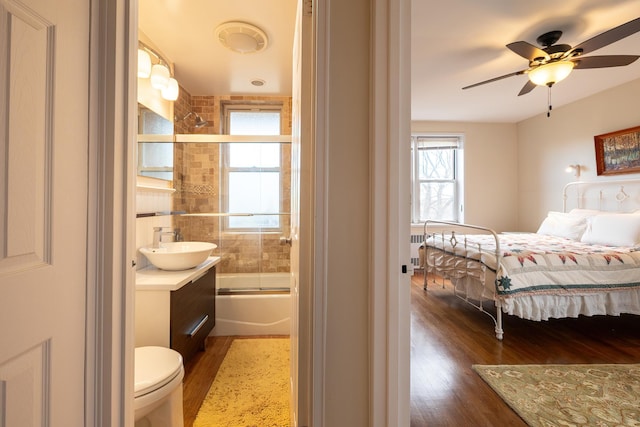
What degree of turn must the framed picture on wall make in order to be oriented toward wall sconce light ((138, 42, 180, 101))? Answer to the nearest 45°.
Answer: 0° — it already faces it

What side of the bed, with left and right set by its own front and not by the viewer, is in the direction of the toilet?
front

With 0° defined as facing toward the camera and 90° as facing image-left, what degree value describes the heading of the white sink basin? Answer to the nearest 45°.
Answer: approximately 270°

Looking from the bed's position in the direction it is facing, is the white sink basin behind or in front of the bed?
in front

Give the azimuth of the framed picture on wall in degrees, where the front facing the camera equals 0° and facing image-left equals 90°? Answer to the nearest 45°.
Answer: approximately 45°

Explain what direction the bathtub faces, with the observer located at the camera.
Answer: facing the viewer

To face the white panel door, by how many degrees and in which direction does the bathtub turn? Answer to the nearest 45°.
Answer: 0° — it already faces it

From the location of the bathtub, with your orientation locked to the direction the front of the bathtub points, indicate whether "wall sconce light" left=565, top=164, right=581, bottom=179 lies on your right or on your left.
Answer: on your left

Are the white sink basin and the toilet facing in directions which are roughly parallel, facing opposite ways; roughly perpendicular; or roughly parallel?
roughly parallel

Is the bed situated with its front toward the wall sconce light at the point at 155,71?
yes

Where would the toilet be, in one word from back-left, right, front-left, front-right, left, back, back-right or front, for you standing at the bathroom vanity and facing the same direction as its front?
right

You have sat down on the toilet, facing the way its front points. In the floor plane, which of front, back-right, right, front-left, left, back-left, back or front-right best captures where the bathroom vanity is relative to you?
left

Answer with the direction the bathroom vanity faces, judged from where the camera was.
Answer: facing to the right of the viewer

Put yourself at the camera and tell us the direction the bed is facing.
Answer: facing the viewer and to the left of the viewer

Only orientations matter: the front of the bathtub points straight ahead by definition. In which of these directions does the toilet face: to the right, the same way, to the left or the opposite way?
to the left

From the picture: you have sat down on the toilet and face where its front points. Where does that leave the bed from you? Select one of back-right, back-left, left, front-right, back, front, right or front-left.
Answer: front

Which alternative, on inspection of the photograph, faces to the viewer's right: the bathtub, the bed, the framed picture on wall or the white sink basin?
the white sink basin

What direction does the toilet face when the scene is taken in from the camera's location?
facing to the right of the viewer
